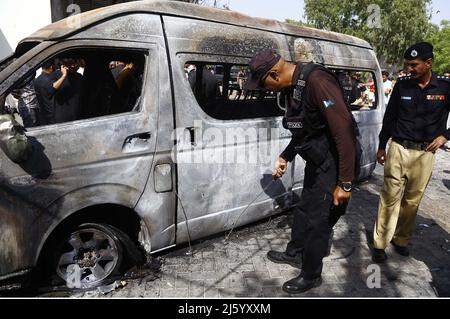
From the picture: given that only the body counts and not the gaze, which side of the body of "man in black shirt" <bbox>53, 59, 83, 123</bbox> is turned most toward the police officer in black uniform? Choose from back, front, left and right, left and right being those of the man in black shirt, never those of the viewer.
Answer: left

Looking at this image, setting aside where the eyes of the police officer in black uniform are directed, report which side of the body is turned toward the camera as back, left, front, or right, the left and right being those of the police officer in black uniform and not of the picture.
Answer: left

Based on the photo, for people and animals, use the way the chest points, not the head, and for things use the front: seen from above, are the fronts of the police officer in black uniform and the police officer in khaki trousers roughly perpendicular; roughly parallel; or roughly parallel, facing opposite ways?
roughly perpendicular

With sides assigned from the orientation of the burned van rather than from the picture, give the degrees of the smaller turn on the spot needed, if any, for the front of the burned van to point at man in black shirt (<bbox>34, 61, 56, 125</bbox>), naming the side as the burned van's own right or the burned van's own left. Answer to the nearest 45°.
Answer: approximately 90° to the burned van's own right

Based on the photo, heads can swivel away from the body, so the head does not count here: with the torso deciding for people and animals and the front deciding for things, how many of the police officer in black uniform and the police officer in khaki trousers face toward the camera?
1

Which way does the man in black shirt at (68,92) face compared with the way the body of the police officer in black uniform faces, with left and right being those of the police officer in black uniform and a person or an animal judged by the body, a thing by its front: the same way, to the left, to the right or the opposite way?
to the left

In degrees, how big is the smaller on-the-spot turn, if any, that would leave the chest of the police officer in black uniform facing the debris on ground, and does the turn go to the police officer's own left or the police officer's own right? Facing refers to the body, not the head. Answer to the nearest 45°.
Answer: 0° — they already face it

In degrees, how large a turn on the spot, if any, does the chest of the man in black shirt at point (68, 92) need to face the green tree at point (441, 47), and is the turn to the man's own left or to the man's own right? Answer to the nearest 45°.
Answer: approximately 180°

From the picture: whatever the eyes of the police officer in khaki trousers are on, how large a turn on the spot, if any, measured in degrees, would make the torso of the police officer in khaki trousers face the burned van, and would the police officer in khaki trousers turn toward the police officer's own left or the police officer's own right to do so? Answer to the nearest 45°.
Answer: approximately 45° to the police officer's own right
